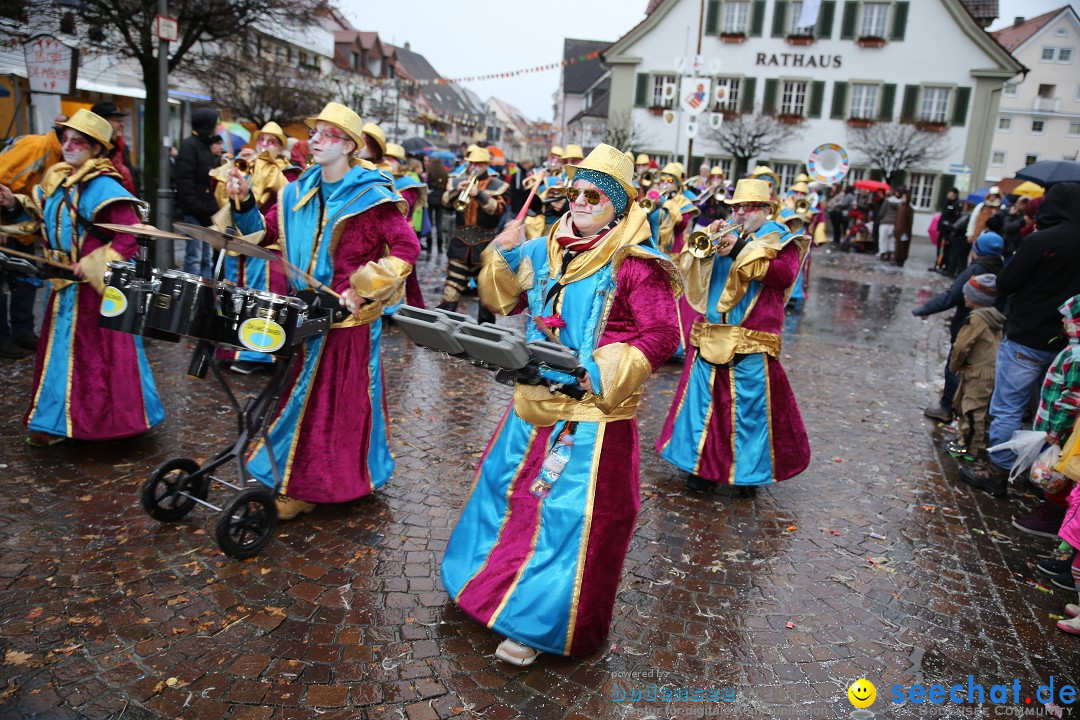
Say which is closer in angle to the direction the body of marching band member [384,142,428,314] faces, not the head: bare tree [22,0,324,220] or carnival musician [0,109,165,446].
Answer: the carnival musician

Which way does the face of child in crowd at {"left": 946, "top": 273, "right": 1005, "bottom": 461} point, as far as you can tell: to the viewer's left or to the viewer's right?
to the viewer's left

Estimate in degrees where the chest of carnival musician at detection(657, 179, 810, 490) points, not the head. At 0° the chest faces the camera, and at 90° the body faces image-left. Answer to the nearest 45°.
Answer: approximately 45°

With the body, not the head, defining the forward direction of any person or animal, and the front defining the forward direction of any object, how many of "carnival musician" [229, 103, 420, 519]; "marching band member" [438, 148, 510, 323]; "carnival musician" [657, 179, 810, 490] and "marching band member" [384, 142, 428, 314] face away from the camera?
0

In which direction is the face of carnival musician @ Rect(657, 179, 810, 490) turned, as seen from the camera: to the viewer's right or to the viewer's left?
to the viewer's left

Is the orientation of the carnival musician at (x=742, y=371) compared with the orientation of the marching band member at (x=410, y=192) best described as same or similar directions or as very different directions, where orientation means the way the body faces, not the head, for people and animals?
same or similar directions

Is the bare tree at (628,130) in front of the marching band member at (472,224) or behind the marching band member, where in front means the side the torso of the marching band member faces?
behind

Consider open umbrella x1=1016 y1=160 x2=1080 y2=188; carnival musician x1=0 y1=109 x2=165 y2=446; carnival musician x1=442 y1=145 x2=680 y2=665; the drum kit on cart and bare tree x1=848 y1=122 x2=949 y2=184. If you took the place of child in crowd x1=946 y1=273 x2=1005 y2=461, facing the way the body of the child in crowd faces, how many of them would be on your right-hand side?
2

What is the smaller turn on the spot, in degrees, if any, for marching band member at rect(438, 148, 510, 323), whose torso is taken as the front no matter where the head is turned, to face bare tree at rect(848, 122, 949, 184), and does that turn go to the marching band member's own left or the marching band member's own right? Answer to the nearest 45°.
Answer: approximately 180°

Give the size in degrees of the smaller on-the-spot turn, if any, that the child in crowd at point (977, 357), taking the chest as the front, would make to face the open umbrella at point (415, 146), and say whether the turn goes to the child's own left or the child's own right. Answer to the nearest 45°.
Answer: approximately 45° to the child's own right

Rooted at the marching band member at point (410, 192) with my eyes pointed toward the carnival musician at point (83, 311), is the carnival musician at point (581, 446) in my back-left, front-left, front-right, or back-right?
front-left

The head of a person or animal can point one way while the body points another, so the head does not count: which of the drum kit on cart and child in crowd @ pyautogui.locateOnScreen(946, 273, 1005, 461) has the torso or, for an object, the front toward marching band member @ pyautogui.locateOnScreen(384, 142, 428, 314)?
the child in crowd

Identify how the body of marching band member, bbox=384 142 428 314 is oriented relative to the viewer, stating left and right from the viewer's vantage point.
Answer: facing the viewer and to the left of the viewer

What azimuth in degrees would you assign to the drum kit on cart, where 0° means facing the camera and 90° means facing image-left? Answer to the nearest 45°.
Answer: approximately 45°

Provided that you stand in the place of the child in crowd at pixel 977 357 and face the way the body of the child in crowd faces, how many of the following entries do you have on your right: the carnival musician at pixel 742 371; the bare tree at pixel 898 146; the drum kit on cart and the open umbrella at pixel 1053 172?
2

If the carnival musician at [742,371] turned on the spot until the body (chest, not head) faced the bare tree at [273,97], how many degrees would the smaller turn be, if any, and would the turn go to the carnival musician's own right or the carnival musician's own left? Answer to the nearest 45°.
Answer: approximately 90° to the carnival musician's own right
